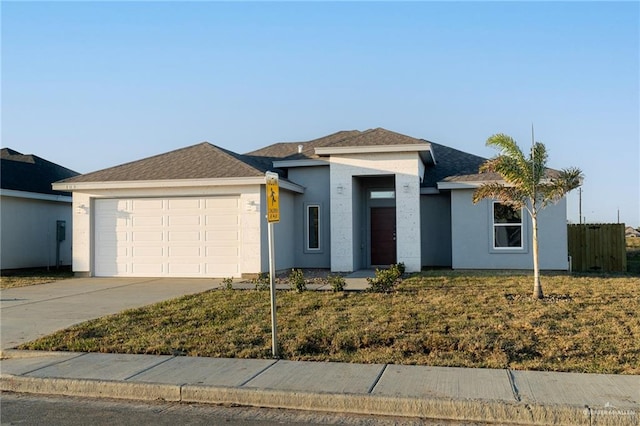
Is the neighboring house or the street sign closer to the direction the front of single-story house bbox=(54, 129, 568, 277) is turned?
the street sign

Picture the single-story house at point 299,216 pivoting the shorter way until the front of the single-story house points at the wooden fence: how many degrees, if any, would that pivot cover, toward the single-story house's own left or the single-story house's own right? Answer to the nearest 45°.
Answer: approximately 90° to the single-story house's own left

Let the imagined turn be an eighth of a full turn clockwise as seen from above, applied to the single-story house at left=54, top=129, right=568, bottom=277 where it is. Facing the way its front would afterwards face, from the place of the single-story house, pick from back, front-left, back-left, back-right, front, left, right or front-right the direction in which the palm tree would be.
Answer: left

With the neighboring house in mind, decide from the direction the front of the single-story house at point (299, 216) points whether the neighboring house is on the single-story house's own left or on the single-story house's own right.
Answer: on the single-story house's own right

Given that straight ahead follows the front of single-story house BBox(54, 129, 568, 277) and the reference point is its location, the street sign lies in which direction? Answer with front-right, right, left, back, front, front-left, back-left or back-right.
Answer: front

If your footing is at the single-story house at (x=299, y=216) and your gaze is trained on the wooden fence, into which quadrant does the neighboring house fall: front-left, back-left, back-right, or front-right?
back-left

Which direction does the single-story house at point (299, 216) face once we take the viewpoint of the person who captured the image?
facing the viewer

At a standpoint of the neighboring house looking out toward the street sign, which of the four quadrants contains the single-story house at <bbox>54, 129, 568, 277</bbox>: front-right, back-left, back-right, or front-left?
front-left
